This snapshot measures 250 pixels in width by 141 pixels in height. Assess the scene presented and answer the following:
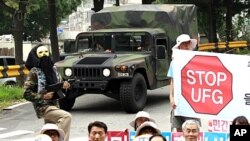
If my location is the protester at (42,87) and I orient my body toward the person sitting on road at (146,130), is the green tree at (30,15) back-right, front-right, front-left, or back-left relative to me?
back-left

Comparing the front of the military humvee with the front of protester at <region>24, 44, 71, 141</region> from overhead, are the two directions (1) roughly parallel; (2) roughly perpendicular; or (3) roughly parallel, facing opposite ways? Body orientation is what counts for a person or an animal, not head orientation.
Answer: roughly perpendicular

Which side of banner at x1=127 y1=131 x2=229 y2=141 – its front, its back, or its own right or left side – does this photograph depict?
front

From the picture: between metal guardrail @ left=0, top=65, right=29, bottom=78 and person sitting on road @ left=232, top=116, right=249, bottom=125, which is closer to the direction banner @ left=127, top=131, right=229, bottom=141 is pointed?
the person sitting on road

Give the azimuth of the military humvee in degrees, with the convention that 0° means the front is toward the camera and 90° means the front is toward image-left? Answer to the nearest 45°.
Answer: approximately 45°

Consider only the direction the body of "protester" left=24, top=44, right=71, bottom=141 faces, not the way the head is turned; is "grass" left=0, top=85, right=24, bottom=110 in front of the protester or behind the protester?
behind

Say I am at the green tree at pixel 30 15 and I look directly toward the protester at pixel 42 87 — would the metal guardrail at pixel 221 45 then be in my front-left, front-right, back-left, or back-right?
front-left

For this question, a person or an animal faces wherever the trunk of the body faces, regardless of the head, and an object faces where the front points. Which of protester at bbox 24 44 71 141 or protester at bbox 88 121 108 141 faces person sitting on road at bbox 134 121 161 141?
protester at bbox 24 44 71 141

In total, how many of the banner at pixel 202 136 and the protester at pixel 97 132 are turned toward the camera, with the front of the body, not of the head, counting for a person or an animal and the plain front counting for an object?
2

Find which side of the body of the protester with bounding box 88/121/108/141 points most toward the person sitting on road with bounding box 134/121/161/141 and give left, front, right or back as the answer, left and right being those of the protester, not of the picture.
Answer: left

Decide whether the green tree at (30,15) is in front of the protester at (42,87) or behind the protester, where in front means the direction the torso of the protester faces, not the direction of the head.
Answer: behind

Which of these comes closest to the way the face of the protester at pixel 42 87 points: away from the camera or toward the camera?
toward the camera

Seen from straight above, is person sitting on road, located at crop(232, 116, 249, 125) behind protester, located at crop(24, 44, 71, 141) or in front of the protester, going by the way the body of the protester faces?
in front

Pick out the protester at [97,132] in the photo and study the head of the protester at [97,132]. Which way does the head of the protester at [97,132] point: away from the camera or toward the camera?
toward the camera
